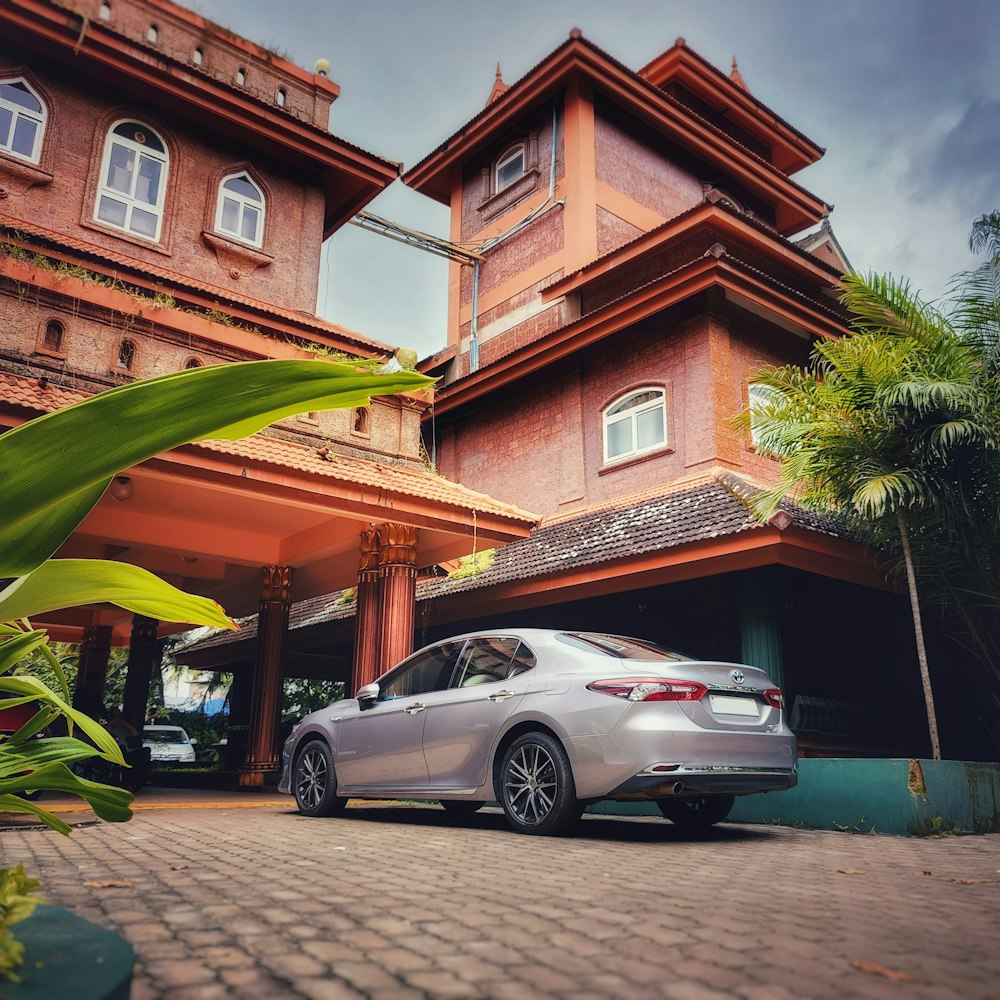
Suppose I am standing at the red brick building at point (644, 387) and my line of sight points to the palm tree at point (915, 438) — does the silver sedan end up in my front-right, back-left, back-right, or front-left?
front-right

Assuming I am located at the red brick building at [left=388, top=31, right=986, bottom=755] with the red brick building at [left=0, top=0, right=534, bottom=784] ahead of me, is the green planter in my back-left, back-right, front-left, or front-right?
front-left

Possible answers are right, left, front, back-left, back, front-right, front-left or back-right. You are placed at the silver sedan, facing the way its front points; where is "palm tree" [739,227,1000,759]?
right

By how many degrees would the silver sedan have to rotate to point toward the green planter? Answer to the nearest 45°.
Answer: approximately 135° to its left

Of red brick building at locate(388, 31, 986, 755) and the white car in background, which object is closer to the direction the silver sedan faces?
the white car in background

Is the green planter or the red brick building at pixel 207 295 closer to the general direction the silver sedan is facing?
the red brick building

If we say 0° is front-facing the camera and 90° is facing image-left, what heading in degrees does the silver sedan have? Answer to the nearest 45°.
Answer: approximately 135°

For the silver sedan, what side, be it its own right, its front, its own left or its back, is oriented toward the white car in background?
front

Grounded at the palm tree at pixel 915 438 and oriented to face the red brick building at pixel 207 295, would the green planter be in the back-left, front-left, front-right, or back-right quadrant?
front-left

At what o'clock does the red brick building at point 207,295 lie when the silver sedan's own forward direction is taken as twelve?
The red brick building is roughly at 12 o'clock from the silver sedan.

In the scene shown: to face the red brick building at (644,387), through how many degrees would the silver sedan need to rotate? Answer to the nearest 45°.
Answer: approximately 45° to its right
